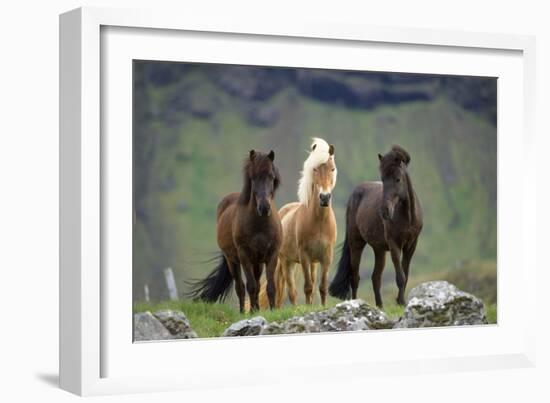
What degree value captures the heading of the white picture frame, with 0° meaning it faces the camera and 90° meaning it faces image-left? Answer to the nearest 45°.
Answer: approximately 315°
